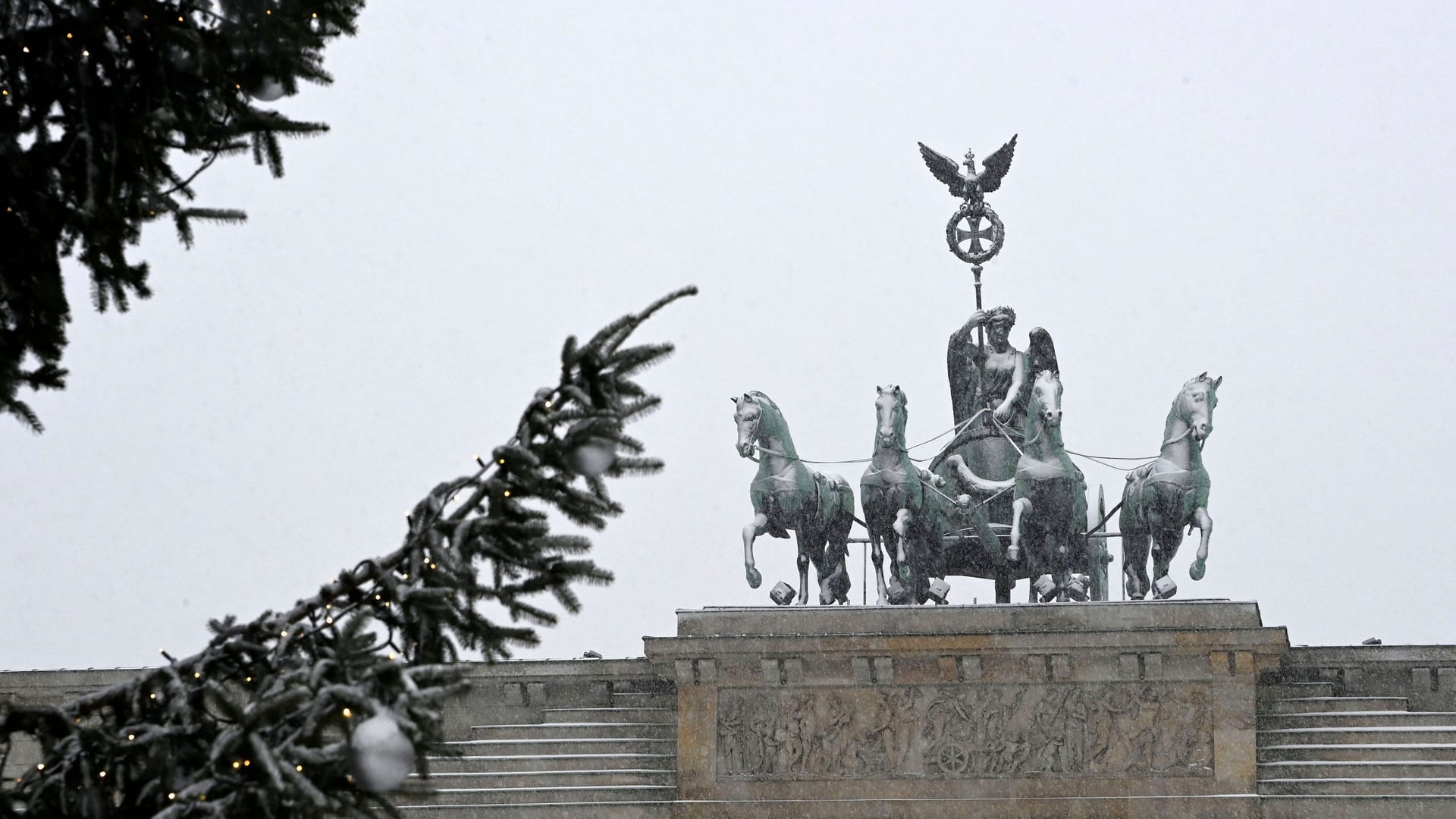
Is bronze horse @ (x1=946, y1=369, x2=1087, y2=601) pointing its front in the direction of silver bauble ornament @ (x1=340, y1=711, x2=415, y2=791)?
yes

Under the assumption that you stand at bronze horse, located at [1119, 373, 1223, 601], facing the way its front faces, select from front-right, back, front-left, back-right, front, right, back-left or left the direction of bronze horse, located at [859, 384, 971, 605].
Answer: back-right

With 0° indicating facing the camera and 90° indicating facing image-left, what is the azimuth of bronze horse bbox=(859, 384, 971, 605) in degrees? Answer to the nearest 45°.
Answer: approximately 0°

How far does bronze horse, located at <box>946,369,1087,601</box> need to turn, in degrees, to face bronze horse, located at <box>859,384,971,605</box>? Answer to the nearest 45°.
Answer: approximately 90° to its right

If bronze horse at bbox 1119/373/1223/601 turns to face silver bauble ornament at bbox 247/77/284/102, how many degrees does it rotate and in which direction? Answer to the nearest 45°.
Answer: approximately 45° to its right

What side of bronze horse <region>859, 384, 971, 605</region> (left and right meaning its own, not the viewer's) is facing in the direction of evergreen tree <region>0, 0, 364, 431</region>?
front

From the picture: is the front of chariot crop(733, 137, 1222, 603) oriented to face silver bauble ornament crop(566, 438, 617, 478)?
yes

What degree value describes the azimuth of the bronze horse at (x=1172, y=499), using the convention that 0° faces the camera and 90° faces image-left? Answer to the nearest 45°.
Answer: approximately 315°

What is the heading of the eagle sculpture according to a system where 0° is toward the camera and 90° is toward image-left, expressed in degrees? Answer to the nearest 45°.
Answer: approximately 0°

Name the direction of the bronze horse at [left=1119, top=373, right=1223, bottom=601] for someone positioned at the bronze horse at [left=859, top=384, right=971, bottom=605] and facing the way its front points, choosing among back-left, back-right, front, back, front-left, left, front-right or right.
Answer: left

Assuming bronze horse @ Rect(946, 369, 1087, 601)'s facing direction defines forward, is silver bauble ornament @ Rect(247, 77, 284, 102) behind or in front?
in front
